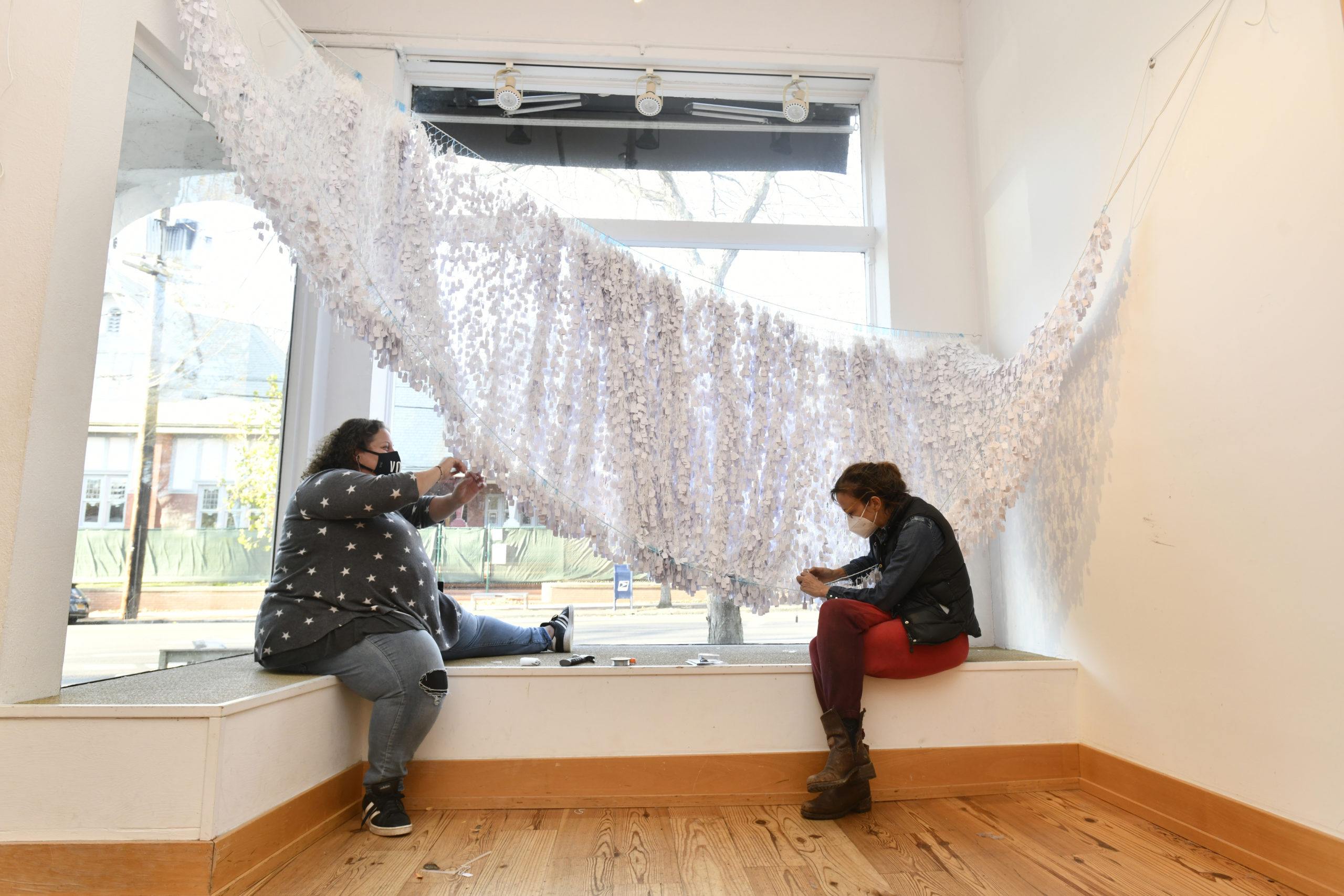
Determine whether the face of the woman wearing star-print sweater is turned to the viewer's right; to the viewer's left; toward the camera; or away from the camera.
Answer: to the viewer's right

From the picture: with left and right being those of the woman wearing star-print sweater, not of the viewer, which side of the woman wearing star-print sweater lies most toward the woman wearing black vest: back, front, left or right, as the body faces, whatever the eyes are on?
front

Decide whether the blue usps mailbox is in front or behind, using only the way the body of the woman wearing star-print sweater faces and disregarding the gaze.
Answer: in front

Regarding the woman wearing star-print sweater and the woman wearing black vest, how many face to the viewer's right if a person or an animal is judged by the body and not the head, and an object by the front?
1

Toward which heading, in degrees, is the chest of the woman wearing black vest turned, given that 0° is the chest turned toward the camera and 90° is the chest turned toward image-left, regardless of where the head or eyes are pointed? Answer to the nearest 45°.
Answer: approximately 90°

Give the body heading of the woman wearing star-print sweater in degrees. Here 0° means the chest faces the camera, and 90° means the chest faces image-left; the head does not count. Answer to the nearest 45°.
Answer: approximately 270°
